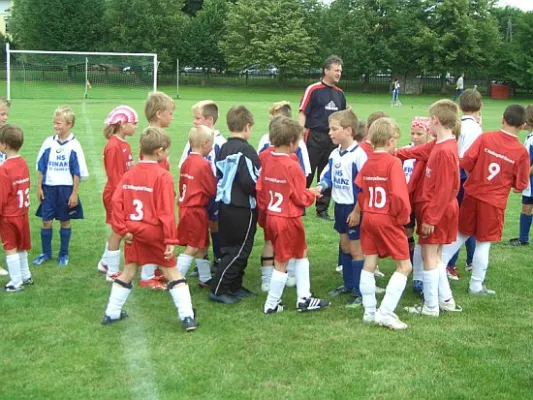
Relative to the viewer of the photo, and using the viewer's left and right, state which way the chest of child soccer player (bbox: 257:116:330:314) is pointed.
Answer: facing away from the viewer and to the right of the viewer

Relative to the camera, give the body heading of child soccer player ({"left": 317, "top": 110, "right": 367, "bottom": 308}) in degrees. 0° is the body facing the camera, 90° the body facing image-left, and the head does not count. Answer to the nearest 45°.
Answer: approximately 45°

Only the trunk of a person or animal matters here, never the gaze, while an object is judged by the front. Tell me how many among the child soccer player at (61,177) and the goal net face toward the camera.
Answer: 2

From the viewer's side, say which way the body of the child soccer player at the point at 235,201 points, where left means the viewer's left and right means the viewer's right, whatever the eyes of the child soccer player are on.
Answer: facing away from the viewer and to the right of the viewer

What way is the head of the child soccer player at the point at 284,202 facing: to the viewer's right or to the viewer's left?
to the viewer's right

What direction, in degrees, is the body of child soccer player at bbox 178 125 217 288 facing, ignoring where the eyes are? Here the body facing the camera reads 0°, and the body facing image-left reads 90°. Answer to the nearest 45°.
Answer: approximately 225°

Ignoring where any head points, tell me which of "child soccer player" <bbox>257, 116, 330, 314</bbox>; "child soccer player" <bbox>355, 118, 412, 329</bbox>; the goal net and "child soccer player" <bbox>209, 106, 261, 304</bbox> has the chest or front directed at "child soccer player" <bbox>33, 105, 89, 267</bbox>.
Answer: the goal net
